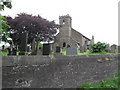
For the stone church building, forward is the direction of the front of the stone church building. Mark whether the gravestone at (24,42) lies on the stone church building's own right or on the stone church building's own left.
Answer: on the stone church building's own right

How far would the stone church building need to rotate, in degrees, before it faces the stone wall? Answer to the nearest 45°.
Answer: approximately 45° to its left

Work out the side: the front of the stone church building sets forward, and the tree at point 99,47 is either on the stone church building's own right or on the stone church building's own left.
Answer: on the stone church building's own left

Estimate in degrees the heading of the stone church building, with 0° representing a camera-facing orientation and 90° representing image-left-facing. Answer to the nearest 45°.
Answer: approximately 45°
